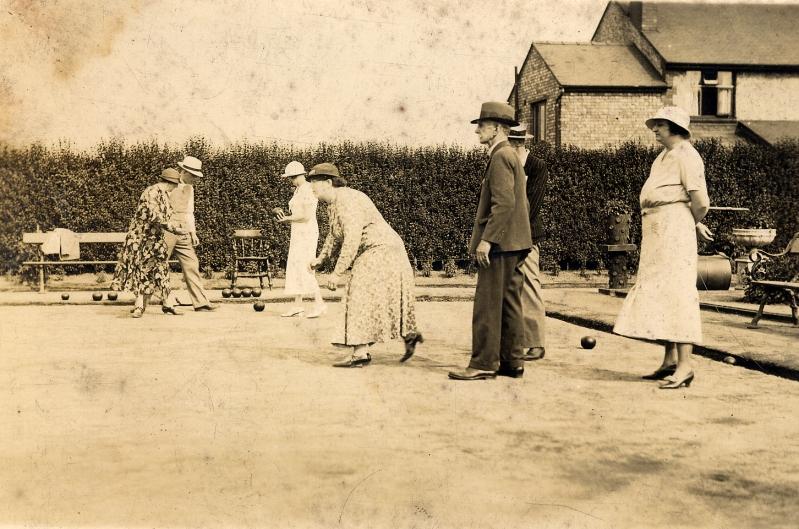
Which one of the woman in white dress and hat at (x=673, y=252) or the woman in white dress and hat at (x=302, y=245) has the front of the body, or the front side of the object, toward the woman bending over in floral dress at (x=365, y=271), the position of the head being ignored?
the woman in white dress and hat at (x=673, y=252)

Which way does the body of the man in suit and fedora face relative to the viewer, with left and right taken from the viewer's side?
facing to the left of the viewer

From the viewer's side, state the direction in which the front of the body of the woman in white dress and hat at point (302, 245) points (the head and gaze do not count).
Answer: to the viewer's left

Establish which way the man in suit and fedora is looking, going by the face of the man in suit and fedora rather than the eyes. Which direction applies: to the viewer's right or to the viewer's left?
to the viewer's left

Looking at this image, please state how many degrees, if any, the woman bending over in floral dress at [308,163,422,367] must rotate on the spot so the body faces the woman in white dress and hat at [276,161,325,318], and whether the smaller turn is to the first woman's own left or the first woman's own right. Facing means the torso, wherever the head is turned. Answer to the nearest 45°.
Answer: approximately 90° to the first woman's own right

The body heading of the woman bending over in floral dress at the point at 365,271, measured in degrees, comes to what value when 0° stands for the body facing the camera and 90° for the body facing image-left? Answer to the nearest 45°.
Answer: approximately 90°

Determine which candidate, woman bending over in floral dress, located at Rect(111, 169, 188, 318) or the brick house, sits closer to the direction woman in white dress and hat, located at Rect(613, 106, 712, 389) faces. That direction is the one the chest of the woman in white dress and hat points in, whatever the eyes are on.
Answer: the woman bending over in floral dress

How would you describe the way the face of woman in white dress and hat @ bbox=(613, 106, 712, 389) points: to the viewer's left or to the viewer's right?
to the viewer's left
